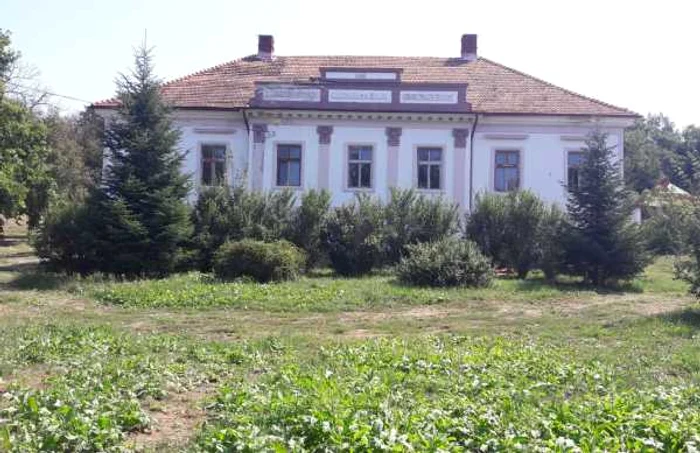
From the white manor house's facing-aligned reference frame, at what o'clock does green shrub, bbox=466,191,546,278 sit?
The green shrub is roughly at 11 o'clock from the white manor house.

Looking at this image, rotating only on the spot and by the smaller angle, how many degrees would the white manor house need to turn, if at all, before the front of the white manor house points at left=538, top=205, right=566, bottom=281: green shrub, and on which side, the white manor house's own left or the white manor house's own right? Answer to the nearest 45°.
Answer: approximately 45° to the white manor house's own left

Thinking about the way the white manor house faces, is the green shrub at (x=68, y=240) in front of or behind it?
in front

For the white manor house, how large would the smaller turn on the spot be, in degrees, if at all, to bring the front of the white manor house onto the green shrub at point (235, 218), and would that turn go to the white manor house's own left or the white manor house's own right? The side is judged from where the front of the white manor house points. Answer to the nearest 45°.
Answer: approximately 45° to the white manor house's own right

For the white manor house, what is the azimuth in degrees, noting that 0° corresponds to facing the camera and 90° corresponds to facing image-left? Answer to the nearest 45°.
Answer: approximately 0°

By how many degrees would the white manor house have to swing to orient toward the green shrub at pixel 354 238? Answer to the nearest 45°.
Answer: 0° — it already faces it

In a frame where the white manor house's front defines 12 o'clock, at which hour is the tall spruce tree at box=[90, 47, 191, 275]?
The tall spruce tree is roughly at 1 o'clock from the white manor house.

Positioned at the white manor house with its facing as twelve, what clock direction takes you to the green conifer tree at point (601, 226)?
The green conifer tree is roughly at 11 o'clock from the white manor house.

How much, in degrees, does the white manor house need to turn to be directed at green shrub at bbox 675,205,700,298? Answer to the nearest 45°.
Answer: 0° — it already faces it
